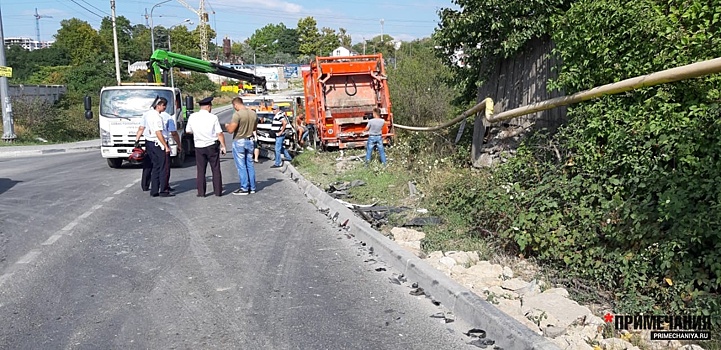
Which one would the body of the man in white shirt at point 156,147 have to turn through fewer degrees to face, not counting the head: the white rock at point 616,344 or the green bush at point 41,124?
the white rock

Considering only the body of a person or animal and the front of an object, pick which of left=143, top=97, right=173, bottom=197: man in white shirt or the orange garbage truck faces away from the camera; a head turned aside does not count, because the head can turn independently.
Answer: the orange garbage truck

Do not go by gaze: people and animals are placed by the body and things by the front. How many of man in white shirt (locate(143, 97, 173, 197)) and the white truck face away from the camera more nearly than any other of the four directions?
0

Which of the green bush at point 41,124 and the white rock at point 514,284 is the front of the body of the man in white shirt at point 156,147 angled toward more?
the white rock

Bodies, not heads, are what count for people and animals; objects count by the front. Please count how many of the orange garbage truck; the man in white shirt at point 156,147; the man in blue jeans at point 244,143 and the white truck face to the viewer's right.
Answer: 1

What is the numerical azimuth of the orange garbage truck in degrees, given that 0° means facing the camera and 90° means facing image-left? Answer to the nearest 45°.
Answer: approximately 180°

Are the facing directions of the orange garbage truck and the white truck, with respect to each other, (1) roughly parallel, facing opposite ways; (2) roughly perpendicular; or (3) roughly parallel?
roughly parallel, facing opposite ways

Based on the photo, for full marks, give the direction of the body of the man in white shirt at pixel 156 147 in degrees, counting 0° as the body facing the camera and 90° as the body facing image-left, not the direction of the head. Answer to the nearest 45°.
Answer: approximately 270°

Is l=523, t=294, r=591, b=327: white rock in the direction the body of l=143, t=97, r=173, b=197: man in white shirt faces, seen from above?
no

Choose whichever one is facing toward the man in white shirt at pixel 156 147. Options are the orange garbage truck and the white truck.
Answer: the white truck

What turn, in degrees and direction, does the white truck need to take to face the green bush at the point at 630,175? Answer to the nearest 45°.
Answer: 0° — it already faces it

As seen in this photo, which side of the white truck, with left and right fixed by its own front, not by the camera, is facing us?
front

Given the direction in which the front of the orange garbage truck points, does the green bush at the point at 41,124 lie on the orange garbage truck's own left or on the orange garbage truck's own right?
on the orange garbage truck's own left

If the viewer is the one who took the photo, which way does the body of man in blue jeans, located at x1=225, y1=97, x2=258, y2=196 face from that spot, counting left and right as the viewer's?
facing away from the viewer and to the left of the viewer

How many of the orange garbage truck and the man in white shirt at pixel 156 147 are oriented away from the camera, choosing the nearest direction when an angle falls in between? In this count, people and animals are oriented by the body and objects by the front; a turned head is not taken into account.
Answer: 1

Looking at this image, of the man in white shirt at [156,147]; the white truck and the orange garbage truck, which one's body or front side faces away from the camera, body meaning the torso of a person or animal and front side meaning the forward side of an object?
the orange garbage truck
